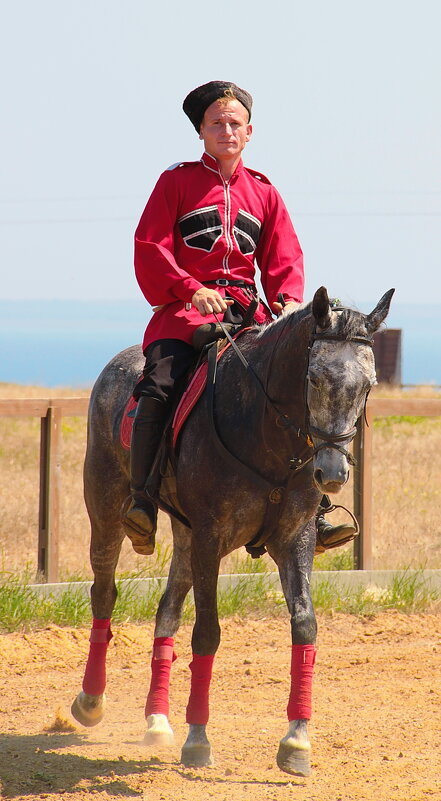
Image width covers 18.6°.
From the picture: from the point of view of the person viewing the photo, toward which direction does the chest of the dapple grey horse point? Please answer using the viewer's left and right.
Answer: facing the viewer and to the right of the viewer

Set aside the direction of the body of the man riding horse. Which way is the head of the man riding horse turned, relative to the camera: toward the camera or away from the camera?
toward the camera
